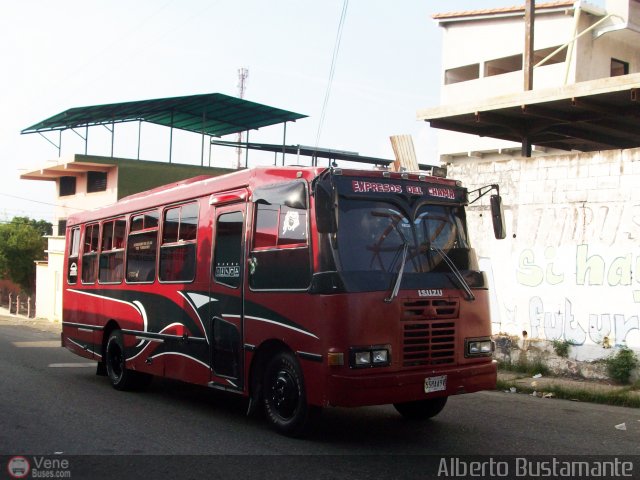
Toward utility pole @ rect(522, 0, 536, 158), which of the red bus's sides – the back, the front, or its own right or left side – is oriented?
left

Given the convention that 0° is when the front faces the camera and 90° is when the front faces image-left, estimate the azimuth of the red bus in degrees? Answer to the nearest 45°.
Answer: approximately 315°

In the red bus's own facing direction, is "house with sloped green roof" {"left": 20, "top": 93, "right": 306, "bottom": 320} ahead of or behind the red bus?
behind

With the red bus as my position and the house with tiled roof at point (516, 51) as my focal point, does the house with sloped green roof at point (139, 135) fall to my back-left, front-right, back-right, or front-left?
front-left

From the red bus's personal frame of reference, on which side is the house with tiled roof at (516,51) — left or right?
on its left
